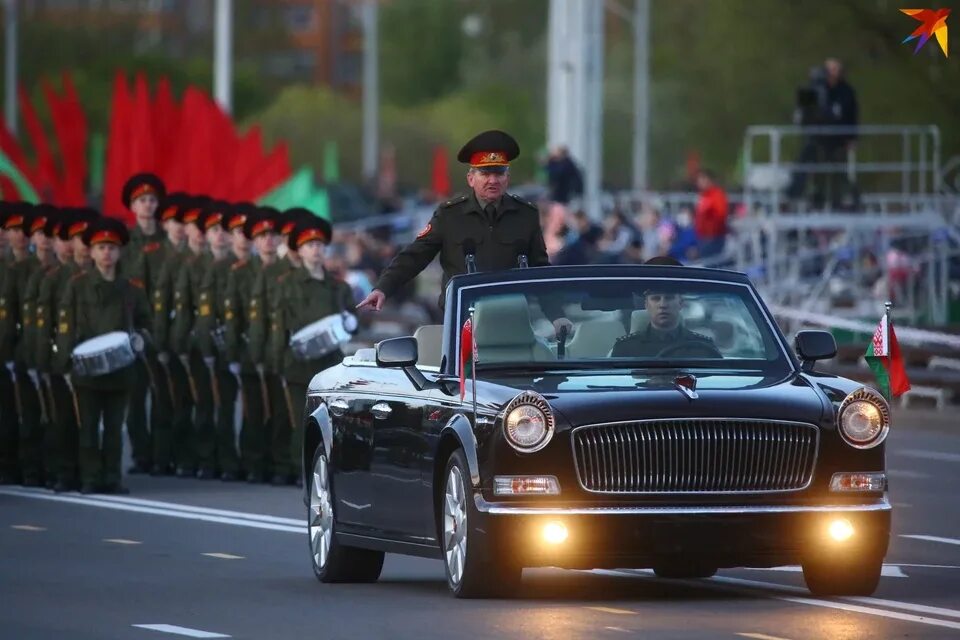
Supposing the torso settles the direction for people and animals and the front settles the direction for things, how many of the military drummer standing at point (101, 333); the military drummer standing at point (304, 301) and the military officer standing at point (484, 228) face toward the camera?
3

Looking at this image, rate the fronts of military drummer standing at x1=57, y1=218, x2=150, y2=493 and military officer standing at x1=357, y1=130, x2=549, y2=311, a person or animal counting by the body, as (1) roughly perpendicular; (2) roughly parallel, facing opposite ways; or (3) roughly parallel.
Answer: roughly parallel

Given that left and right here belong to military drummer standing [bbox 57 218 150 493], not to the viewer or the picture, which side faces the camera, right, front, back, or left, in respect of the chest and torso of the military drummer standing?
front

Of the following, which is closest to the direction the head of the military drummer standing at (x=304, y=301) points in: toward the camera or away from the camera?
toward the camera

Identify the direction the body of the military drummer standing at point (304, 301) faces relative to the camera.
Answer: toward the camera

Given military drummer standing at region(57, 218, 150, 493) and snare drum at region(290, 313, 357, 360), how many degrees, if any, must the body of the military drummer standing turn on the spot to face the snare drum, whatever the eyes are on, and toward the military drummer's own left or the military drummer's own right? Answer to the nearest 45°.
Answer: approximately 90° to the military drummer's own left

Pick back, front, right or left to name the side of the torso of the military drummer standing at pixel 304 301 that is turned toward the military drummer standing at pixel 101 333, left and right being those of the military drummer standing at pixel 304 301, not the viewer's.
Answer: right

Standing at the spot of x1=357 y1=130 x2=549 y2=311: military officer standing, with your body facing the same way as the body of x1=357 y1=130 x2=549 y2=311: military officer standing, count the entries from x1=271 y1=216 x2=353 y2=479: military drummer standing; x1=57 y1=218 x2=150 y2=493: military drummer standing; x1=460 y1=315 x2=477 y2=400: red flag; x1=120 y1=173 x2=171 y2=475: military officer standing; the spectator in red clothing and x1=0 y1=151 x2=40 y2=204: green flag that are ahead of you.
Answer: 1

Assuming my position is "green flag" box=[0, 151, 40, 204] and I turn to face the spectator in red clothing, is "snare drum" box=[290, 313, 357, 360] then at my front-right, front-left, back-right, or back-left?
front-right

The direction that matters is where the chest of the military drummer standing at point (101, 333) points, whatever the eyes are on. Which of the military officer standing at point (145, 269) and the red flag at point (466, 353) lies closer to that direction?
the red flag

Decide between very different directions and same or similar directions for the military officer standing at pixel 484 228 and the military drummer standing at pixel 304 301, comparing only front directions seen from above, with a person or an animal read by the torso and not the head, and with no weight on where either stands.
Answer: same or similar directions

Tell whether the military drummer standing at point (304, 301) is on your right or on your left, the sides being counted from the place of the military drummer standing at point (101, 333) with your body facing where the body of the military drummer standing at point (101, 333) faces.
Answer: on your left

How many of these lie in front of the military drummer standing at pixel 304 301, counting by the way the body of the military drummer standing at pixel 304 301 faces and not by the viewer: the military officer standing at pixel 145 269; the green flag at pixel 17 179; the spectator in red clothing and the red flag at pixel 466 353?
1

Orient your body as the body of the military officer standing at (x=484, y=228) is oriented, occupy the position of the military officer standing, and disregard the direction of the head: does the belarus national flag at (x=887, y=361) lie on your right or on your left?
on your left
